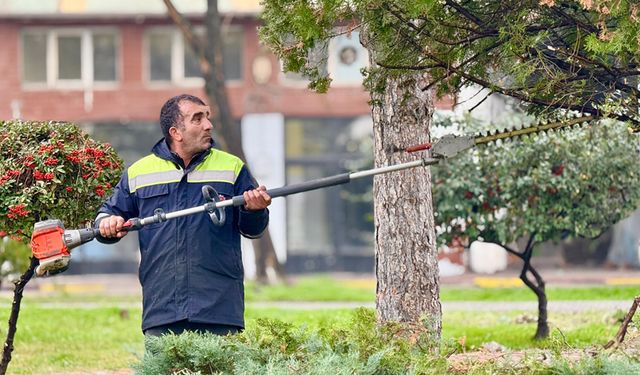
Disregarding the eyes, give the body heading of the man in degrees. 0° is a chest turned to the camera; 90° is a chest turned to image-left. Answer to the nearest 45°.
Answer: approximately 0°

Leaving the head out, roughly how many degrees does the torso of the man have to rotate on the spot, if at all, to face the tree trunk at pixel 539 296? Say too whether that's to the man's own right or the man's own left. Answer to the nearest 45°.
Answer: approximately 135° to the man's own left

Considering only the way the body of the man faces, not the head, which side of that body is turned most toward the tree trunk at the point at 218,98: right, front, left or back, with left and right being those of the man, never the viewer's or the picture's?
back

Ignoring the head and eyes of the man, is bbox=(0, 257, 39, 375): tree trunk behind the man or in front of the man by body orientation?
behind

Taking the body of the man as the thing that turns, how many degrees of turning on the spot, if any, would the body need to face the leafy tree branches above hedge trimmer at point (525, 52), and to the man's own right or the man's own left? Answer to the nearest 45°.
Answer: approximately 90° to the man's own left

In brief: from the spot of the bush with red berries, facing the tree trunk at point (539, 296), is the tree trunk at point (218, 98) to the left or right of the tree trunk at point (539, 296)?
left
